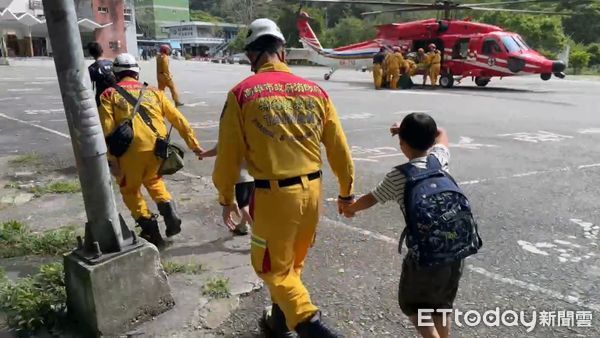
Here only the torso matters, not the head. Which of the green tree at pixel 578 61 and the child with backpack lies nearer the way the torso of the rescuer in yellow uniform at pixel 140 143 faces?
the green tree

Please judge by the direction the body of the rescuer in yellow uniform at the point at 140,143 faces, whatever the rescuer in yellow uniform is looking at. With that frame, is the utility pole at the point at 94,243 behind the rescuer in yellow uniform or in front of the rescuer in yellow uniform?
behind

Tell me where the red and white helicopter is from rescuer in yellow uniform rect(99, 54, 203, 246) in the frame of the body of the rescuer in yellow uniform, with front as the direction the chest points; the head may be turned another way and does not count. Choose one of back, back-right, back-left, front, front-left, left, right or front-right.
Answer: front-right

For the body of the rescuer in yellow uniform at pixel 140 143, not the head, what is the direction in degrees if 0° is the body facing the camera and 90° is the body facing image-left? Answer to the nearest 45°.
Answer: approximately 180°

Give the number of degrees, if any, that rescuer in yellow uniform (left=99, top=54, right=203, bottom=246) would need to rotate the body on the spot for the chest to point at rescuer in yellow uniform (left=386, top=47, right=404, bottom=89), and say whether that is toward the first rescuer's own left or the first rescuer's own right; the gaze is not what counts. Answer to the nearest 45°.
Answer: approximately 45° to the first rescuer's own right

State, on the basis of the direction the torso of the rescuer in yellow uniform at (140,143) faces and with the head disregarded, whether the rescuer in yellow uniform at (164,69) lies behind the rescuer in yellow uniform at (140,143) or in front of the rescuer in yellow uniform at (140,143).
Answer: in front

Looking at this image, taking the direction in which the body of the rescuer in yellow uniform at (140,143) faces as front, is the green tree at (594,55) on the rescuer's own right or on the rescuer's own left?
on the rescuer's own right

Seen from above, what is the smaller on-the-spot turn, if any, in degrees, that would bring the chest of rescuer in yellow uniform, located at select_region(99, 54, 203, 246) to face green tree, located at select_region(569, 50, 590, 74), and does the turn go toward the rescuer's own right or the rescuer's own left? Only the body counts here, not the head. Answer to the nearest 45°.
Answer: approximately 45° to the rescuer's own right

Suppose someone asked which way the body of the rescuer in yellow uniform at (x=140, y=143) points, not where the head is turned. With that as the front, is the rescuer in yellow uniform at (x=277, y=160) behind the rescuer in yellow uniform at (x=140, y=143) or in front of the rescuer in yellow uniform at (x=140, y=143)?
behind
